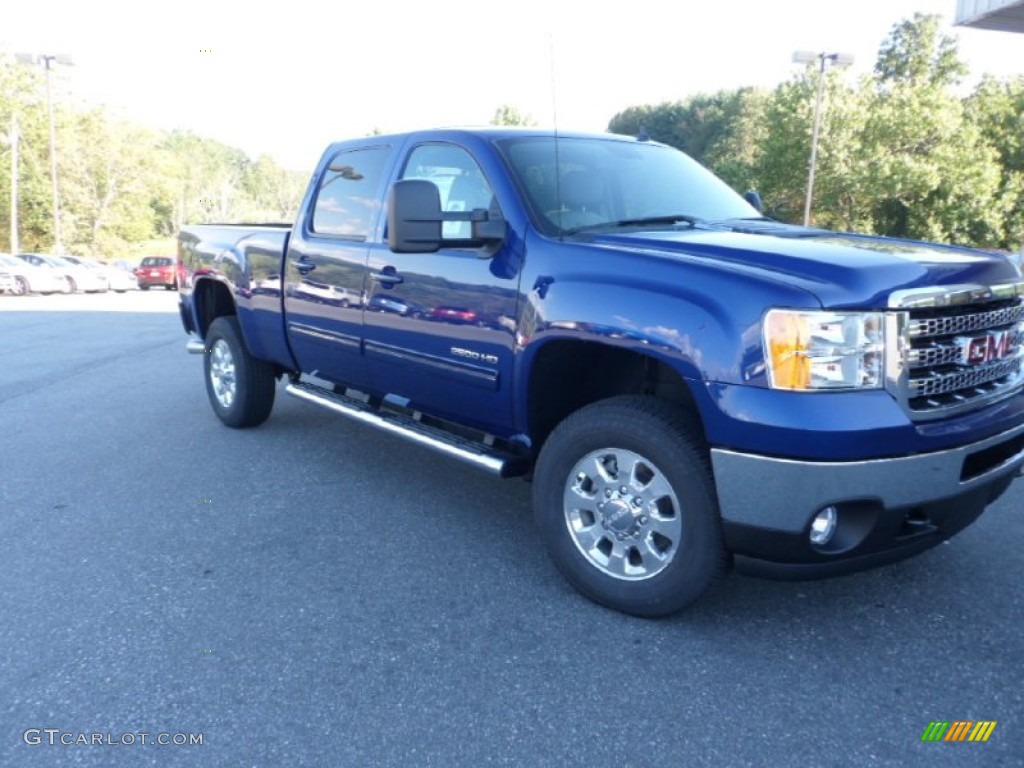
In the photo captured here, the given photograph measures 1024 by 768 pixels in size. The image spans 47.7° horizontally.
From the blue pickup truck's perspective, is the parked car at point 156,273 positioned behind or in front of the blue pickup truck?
behind

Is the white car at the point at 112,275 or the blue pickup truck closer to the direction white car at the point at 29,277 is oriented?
the blue pickup truck

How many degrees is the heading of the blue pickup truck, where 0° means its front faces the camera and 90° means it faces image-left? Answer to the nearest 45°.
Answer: approximately 315°
